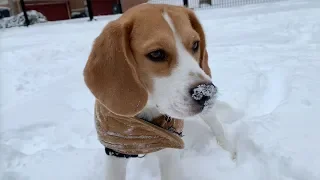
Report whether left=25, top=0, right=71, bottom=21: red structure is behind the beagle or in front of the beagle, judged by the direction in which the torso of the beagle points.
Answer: behind

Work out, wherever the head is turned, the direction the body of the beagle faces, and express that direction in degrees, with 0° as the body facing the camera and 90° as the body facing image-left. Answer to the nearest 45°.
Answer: approximately 315°
